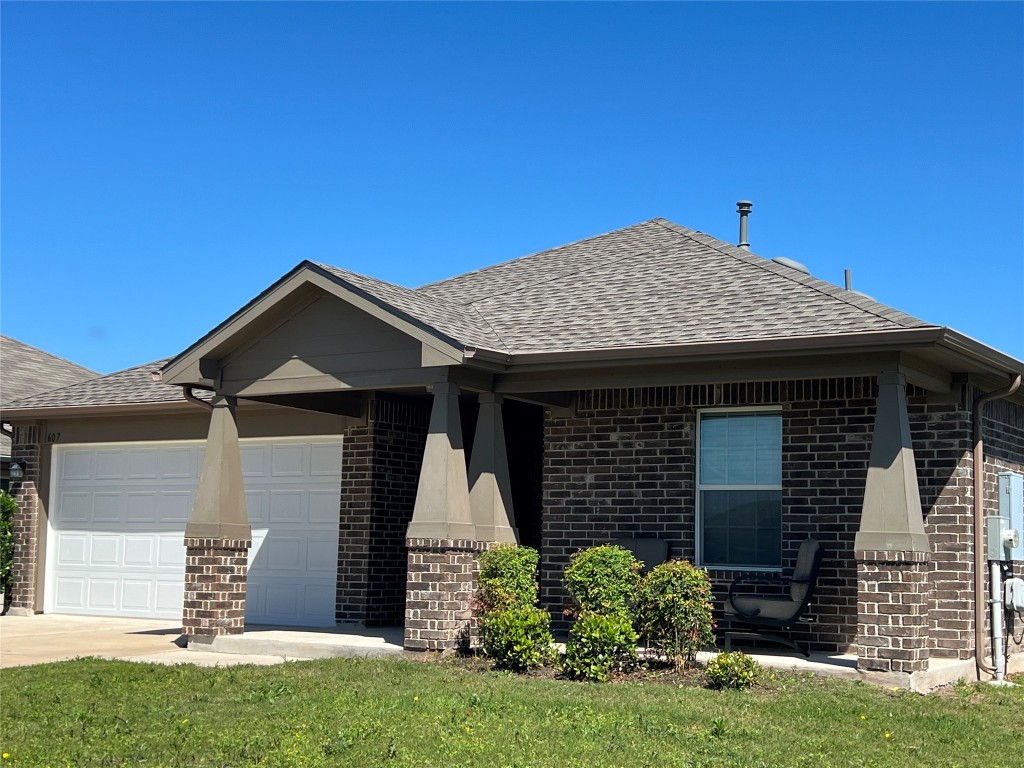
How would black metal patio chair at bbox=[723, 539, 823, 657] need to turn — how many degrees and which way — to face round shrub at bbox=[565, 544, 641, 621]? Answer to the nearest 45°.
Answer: approximately 45° to its left

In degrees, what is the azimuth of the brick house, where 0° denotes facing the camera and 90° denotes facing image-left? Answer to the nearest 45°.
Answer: approximately 45°

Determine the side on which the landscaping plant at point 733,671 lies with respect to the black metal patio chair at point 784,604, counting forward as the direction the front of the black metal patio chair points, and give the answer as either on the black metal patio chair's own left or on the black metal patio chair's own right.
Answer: on the black metal patio chair's own left

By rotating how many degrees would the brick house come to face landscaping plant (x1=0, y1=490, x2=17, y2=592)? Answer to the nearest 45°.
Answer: approximately 90° to its right

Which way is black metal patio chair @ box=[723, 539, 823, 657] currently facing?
to the viewer's left

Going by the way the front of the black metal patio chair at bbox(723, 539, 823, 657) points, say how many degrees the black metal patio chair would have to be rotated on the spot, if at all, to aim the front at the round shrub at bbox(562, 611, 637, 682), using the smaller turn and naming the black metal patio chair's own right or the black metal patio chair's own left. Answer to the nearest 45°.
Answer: approximately 45° to the black metal patio chair's own left

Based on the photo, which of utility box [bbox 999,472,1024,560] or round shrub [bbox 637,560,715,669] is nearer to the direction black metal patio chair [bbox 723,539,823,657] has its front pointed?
the round shrub
